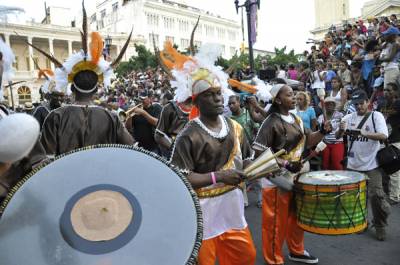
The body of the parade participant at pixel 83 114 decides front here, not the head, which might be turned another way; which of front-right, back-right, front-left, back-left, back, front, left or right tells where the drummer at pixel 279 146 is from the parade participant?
right

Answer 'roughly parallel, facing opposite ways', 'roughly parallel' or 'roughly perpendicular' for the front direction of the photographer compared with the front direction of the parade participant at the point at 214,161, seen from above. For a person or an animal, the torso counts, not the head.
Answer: roughly perpendicular

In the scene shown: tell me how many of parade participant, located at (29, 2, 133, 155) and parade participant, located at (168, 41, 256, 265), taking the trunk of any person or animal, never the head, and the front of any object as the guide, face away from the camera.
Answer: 1

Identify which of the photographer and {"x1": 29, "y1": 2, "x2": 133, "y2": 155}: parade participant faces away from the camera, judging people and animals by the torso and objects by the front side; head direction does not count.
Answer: the parade participant

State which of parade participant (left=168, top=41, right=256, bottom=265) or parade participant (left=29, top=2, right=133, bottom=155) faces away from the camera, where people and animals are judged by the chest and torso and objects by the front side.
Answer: parade participant (left=29, top=2, right=133, bottom=155)

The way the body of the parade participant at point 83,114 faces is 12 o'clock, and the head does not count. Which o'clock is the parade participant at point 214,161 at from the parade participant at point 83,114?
the parade participant at point 214,161 is roughly at 4 o'clock from the parade participant at point 83,114.

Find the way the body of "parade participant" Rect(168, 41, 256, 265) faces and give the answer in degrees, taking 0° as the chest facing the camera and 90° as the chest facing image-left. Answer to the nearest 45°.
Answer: approximately 315°

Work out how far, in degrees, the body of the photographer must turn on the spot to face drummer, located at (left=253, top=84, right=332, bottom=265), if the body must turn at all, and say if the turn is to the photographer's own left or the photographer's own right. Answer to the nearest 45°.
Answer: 0° — they already face them

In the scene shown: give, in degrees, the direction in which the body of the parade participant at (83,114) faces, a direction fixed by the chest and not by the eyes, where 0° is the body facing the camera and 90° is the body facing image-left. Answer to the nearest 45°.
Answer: approximately 180°

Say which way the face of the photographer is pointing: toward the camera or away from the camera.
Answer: toward the camera

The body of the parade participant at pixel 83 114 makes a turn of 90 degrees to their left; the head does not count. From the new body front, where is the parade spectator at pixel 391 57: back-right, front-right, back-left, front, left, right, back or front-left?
back-right

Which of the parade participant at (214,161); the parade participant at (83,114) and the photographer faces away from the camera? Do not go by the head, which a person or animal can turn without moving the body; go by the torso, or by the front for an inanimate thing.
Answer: the parade participant at (83,114)

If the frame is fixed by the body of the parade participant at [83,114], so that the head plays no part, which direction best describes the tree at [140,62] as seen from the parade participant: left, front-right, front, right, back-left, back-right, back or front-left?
front

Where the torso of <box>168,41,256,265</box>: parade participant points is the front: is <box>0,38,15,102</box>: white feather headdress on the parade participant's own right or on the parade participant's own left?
on the parade participant's own right
